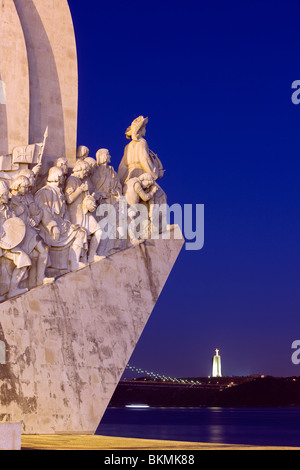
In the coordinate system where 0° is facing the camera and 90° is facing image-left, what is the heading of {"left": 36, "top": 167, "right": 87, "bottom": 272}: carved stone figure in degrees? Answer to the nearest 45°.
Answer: approximately 270°

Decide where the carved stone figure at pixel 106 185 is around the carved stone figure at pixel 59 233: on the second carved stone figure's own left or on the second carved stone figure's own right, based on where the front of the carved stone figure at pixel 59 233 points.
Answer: on the second carved stone figure's own left

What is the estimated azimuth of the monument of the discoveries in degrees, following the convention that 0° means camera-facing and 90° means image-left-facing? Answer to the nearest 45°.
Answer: approximately 270°
